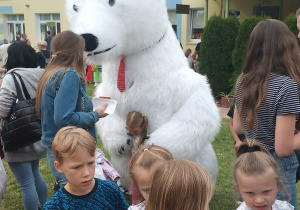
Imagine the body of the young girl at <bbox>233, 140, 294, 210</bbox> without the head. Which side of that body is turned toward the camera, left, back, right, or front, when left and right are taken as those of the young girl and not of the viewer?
front

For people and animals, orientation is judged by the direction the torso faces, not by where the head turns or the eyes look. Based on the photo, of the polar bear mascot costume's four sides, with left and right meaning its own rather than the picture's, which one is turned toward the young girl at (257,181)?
left

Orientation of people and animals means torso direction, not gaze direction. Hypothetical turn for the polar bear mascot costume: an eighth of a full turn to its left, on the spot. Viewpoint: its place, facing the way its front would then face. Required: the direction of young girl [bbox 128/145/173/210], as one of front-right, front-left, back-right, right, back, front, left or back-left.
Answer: front

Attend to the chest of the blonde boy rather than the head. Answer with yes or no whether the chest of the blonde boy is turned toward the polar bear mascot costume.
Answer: no

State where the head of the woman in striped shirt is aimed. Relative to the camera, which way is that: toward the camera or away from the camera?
away from the camera

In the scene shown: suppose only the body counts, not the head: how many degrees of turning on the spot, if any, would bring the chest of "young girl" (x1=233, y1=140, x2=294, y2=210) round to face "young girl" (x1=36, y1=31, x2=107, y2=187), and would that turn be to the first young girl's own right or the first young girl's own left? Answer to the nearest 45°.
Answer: approximately 90° to the first young girl's own right

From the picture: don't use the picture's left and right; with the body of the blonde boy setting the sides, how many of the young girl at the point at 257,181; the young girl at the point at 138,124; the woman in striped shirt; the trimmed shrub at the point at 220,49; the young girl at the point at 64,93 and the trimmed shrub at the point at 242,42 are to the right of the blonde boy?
0

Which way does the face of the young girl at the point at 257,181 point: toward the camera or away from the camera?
toward the camera

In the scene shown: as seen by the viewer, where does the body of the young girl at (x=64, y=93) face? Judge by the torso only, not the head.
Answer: to the viewer's right

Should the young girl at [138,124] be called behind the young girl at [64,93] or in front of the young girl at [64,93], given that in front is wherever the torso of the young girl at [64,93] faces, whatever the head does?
in front

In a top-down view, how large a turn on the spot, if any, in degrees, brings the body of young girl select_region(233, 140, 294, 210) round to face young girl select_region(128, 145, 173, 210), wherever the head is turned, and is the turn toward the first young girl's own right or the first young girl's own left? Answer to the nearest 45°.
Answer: approximately 90° to the first young girl's own right

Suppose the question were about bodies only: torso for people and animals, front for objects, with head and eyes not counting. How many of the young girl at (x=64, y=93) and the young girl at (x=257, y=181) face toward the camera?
1

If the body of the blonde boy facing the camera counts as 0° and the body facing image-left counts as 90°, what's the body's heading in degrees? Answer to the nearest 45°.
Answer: approximately 315°
